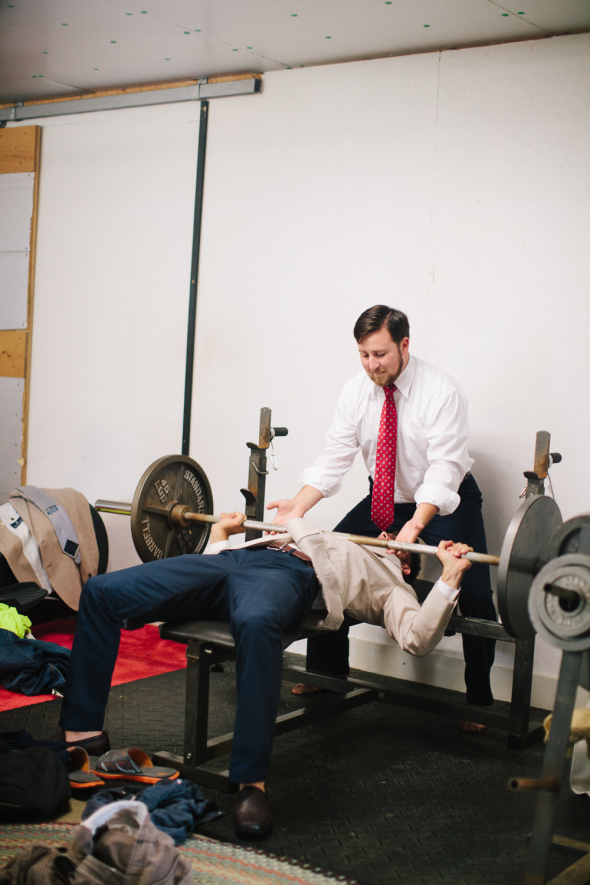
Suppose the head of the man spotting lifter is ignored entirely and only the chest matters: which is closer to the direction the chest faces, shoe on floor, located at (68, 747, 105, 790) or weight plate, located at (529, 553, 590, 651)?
the shoe on floor

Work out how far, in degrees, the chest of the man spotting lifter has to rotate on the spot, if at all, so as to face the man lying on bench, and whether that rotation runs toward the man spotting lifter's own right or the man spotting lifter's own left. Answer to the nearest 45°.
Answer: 0° — they already face them

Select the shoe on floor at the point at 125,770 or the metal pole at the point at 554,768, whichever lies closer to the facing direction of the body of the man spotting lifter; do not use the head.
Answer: the shoe on floor

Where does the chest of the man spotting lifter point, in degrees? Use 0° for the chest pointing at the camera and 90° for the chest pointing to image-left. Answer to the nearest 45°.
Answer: approximately 45°

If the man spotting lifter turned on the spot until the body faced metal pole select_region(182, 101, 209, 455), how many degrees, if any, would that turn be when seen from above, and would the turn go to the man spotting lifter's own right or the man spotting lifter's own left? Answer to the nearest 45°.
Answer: approximately 90° to the man spotting lifter's own right

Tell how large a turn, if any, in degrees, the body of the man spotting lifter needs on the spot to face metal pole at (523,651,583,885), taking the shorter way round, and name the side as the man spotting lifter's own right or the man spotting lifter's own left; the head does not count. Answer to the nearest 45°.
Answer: approximately 45° to the man spotting lifter's own left

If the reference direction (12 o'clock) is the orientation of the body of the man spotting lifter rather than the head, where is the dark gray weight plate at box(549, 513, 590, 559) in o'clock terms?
The dark gray weight plate is roughly at 10 o'clock from the man spotting lifter.

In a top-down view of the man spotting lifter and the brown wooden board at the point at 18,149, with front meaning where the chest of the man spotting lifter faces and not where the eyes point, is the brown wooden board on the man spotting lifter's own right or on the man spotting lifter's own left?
on the man spotting lifter's own right

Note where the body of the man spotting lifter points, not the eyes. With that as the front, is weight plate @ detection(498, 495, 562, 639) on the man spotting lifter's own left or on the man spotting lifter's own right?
on the man spotting lifter's own left

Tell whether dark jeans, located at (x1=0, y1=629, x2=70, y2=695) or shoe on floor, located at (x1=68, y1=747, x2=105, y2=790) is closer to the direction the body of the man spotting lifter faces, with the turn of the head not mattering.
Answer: the shoe on floor
